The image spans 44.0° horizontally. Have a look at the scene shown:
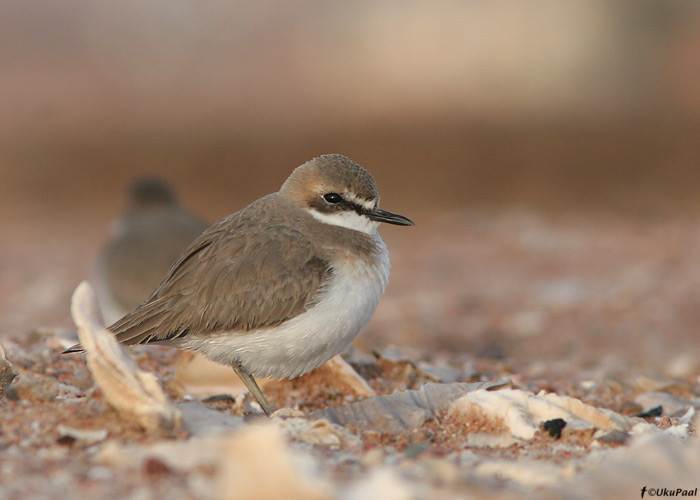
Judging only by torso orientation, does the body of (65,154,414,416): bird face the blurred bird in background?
no

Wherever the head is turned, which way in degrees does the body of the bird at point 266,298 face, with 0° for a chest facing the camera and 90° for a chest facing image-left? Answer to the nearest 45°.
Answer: approximately 270°
